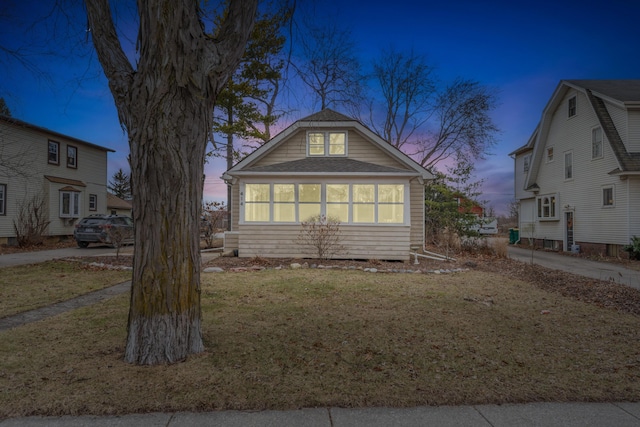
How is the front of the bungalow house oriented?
toward the camera

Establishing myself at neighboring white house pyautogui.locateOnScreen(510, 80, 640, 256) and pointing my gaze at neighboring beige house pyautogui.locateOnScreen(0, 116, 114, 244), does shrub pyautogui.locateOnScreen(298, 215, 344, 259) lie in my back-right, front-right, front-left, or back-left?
front-left

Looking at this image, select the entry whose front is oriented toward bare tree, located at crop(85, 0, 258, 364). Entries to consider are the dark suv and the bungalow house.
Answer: the bungalow house

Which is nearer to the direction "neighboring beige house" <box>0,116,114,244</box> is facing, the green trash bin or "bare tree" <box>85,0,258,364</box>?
the bare tree

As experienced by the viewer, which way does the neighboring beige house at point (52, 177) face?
facing the viewer and to the left of the viewer

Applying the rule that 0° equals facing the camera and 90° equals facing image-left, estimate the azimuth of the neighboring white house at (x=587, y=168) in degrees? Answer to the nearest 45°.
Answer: approximately 315°

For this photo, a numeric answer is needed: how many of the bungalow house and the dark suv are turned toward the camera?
1

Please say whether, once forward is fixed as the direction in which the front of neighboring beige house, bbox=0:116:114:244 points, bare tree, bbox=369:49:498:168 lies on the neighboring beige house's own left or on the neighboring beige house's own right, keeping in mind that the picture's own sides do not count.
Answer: on the neighboring beige house's own left
